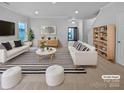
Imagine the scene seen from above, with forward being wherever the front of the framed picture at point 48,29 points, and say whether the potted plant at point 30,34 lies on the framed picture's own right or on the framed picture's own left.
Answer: on the framed picture's own right

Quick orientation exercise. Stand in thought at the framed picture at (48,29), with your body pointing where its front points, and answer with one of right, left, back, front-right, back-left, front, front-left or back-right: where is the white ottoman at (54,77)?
front

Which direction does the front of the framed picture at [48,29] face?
toward the camera

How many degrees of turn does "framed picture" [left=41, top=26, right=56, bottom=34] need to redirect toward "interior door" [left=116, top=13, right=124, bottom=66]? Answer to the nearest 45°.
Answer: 0° — it already faces it

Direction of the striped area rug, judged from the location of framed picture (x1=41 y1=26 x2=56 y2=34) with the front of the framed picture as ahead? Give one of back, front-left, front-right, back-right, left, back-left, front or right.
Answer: front

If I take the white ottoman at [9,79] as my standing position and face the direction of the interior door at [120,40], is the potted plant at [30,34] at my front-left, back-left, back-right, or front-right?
front-left

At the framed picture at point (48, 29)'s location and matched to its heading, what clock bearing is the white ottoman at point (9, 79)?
The white ottoman is roughly at 12 o'clock from the framed picture.

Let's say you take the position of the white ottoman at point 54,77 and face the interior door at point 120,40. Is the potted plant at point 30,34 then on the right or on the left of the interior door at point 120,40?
left
